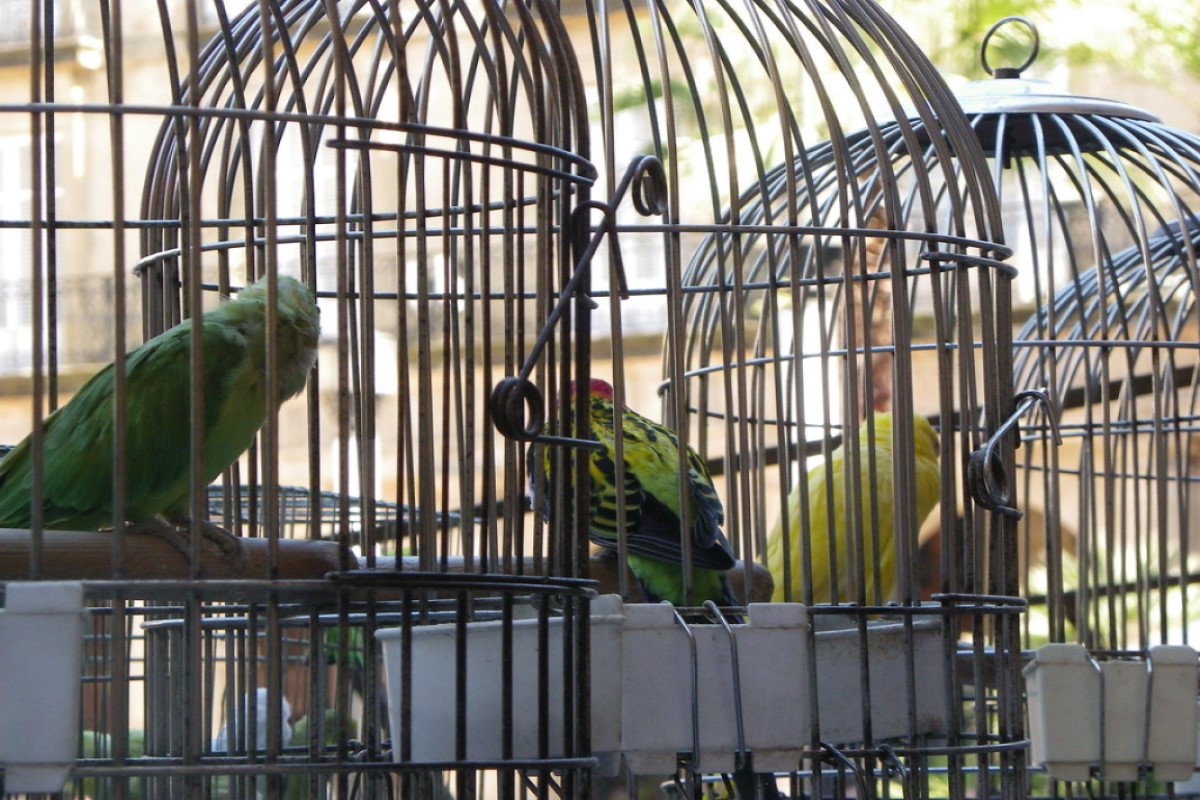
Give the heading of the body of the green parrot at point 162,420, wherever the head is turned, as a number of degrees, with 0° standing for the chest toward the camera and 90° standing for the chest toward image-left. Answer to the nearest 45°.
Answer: approximately 270°

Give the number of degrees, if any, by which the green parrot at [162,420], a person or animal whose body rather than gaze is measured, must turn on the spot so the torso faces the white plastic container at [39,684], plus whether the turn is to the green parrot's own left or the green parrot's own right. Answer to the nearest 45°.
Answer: approximately 90° to the green parrot's own right

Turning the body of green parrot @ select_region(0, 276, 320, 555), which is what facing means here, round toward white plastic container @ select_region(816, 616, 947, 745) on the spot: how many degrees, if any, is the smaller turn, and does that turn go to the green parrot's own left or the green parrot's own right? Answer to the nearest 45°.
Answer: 0° — it already faces it
